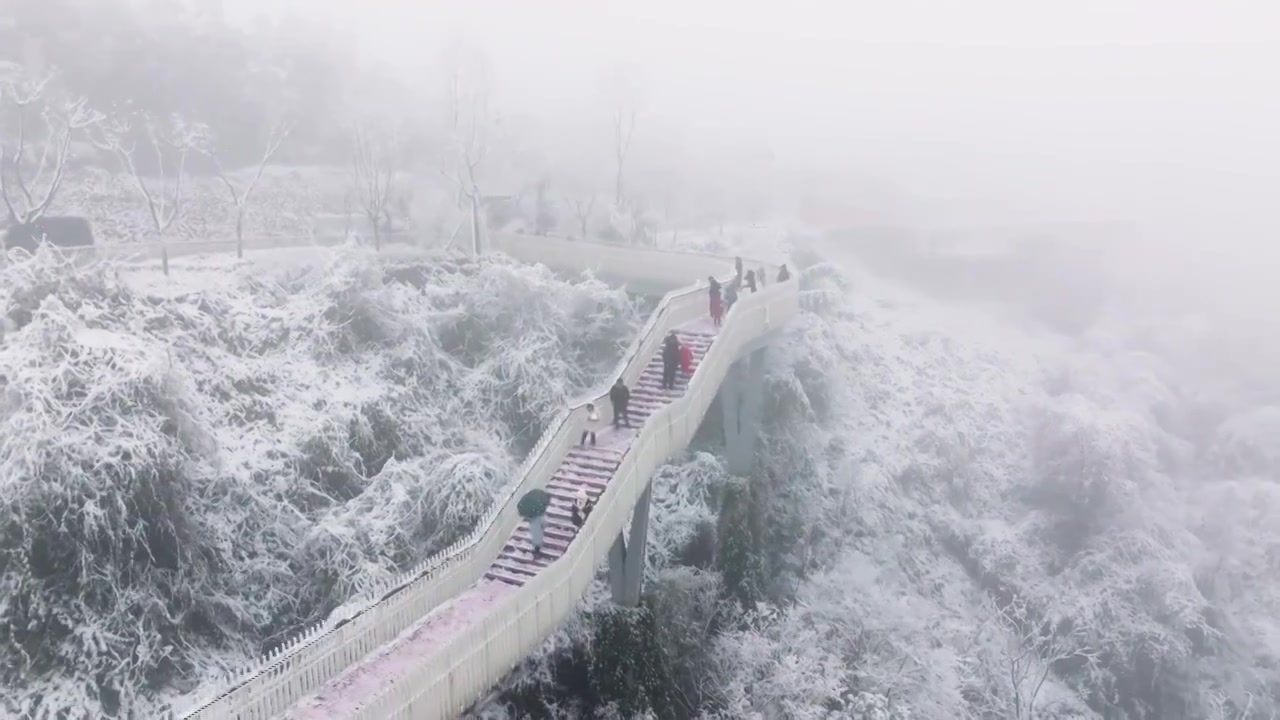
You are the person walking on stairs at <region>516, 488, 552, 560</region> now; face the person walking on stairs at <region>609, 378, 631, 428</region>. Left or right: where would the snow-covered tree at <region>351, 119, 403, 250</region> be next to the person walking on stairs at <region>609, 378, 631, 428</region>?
left

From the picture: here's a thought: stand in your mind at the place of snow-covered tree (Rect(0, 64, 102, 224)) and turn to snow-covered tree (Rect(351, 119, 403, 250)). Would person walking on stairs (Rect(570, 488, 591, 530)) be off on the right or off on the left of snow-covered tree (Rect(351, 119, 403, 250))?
right

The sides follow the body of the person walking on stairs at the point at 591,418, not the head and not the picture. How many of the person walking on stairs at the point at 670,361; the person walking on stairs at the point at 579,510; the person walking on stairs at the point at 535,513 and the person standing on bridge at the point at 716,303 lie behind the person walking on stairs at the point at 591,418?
2
